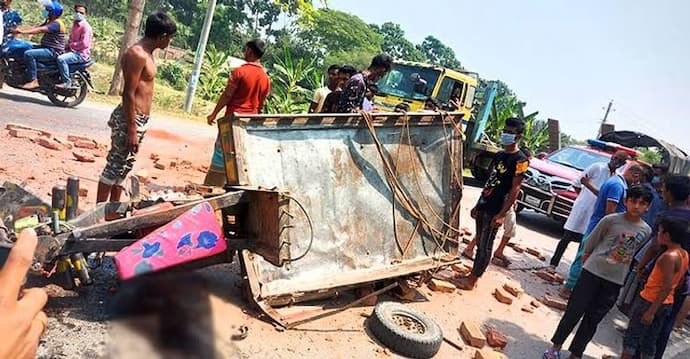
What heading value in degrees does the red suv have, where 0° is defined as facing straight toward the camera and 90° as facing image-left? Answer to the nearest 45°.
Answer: approximately 45°

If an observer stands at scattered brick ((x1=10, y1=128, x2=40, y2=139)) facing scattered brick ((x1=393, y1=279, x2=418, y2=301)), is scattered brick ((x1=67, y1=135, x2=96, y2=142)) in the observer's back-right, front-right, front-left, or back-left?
front-left

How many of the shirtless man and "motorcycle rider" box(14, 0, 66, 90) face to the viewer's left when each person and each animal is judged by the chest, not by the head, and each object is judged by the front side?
1

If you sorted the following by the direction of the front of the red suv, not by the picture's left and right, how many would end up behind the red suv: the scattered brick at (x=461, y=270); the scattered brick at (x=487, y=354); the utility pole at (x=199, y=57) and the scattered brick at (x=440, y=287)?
0

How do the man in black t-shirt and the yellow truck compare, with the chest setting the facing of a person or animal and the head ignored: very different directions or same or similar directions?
same or similar directions

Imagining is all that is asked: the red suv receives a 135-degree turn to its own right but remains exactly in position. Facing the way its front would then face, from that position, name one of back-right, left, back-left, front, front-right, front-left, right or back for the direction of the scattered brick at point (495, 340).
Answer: back

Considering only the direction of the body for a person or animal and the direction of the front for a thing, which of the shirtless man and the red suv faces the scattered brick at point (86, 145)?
the red suv

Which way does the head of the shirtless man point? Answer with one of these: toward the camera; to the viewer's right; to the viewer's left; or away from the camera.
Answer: to the viewer's right

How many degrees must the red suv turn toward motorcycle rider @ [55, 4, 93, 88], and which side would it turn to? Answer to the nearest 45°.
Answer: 0° — it already faces them

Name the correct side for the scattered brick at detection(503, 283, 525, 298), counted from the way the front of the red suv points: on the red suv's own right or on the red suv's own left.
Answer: on the red suv's own left

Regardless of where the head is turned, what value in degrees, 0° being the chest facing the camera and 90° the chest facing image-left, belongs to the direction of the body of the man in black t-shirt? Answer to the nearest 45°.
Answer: approximately 45°

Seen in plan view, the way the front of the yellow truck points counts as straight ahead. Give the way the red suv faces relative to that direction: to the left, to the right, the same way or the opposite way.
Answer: the same way

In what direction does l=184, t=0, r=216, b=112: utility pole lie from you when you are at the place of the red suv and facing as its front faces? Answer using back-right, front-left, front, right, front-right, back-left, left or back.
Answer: front-right

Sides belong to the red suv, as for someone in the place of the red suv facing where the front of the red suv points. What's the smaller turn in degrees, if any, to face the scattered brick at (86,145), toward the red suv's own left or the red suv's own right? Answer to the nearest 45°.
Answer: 0° — it already faces it
